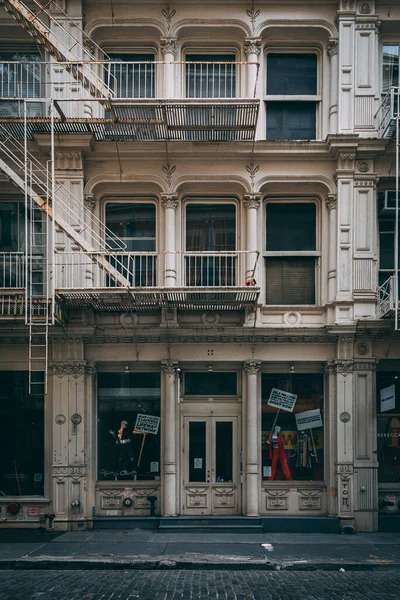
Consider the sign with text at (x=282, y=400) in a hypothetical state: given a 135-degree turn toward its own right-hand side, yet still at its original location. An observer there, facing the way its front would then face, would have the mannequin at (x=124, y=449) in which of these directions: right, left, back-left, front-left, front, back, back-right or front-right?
front-left

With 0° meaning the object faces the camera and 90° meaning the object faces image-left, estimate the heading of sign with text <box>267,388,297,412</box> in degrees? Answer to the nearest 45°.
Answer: approximately 0°

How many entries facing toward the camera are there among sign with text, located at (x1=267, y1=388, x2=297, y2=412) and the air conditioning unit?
2

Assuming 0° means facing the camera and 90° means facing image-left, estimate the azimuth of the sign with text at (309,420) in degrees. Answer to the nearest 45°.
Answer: approximately 0°
